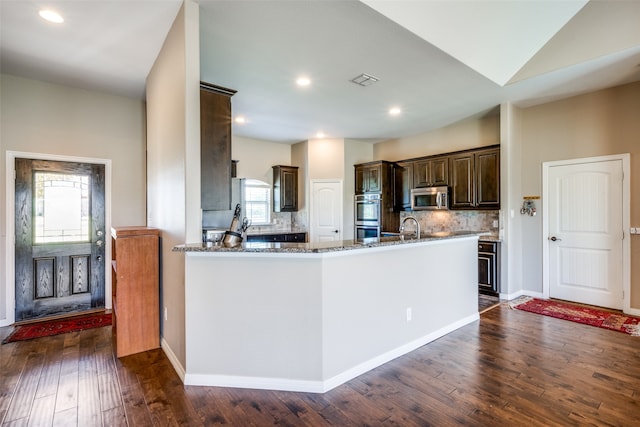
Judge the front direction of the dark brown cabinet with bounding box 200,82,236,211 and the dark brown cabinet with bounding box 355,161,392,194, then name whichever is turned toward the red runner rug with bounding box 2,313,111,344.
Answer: the dark brown cabinet with bounding box 355,161,392,194

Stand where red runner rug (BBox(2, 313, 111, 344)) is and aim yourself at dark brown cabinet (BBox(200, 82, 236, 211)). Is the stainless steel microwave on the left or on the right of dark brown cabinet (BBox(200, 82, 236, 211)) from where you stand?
left

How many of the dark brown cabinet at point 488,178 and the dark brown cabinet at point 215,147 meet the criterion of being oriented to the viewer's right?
1

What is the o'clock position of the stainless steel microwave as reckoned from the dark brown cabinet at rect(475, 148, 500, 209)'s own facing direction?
The stainless steel microwave is roughly at 2 o'clock from the dark brown cabinet.

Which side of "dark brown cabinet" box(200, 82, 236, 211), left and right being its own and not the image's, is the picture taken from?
right

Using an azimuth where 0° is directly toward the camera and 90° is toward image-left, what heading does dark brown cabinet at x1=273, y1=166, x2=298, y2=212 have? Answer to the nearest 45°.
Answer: approximately 315°

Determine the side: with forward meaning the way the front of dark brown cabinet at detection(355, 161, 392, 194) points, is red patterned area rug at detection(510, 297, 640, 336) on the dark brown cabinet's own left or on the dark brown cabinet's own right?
on the dark brown cabinet's own left

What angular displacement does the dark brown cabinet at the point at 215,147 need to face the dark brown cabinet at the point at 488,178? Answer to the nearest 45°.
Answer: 0° — it already faces it

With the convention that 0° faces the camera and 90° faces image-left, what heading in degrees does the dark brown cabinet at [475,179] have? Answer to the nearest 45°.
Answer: approximately 45°

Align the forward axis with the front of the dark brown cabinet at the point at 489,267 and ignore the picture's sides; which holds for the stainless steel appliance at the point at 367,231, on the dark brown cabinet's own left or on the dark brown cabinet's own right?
on the dark brown cabinet's own right

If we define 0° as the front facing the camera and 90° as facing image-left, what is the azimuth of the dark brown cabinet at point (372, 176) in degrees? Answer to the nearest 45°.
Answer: approximately 45°
